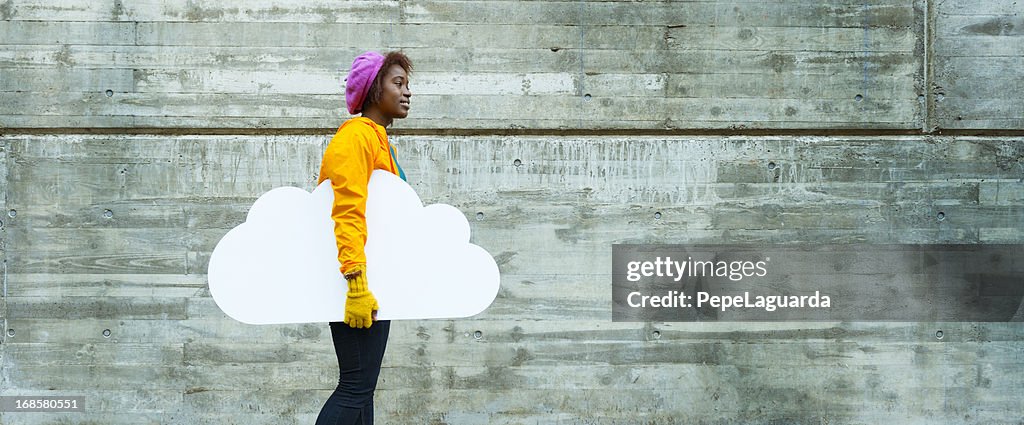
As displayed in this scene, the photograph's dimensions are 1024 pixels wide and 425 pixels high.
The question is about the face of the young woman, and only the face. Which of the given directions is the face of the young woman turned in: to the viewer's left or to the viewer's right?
to the viewer's right

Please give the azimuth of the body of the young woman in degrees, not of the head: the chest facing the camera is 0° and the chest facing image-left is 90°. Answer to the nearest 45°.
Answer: approximately 270°
